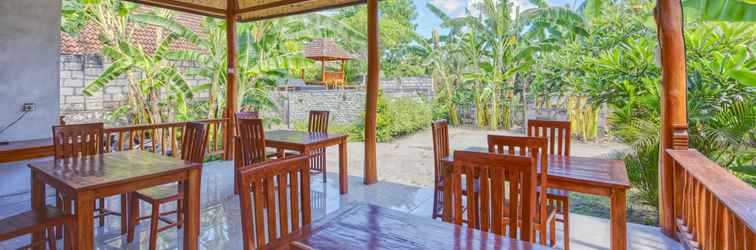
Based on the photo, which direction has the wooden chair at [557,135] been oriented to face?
toward the camera

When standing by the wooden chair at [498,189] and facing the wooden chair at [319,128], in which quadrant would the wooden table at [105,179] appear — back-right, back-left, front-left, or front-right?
front-left

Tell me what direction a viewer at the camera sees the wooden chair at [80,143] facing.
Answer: facing the viewer and to the right of the viewer

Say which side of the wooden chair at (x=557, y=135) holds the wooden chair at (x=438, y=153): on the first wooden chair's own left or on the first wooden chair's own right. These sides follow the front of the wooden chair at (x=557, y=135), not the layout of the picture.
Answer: on the first wooden chair's own right

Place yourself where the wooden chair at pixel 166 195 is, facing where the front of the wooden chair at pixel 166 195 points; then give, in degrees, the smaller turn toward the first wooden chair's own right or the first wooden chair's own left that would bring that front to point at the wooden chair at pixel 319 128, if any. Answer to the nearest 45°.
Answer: approximately 180°

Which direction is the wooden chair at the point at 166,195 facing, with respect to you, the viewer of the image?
facing the viewer and to the left of the viewer

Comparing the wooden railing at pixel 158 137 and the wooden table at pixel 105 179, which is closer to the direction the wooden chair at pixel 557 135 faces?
the wooden table

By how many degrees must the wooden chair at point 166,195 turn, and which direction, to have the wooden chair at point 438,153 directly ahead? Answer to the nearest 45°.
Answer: approximately 135° to its left
